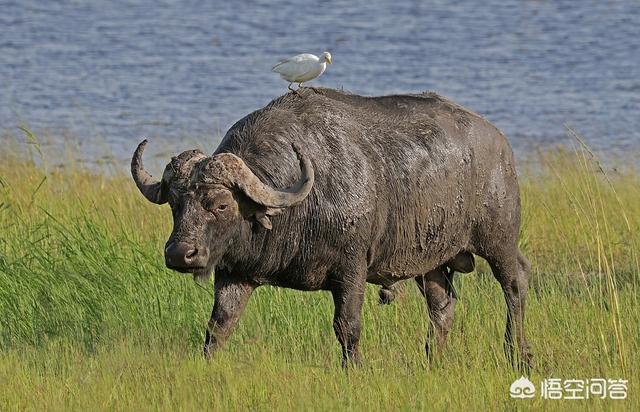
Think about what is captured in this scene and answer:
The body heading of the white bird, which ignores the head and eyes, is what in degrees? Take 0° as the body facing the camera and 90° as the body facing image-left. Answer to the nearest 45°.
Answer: approximately 270°
